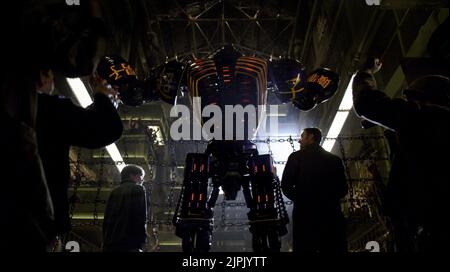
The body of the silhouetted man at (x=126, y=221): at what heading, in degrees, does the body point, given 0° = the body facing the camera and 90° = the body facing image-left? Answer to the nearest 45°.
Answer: approximately 225°

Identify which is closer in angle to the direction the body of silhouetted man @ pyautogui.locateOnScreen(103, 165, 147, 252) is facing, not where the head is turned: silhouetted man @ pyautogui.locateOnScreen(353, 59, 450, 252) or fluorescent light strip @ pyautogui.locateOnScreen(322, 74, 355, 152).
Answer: the fluorescent light strip

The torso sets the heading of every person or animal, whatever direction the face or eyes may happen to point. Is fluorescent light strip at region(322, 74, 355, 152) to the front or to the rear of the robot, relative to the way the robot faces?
to the rear

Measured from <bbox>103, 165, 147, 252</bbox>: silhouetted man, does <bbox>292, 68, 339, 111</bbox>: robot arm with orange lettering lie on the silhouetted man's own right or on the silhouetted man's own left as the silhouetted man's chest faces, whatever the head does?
on the silhouetted man's own right

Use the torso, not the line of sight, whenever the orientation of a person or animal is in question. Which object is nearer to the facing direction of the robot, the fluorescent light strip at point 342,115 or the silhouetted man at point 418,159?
the silhouetted man
